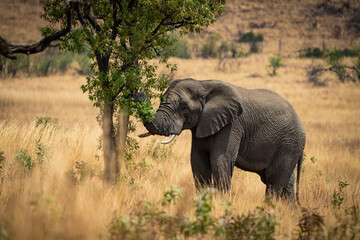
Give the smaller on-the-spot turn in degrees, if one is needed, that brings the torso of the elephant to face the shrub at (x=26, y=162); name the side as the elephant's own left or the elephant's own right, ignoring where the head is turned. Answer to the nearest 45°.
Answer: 0° — it already faces it

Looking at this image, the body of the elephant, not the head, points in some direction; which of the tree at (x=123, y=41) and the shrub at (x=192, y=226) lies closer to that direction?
the tree

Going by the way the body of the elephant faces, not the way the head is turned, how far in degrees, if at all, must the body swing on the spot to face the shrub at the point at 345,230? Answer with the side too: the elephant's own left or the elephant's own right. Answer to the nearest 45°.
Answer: approximately 135° to the elephant's own left

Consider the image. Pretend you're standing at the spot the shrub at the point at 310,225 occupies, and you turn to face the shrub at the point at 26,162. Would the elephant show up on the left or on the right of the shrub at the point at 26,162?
right

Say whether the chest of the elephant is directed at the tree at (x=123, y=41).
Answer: yes

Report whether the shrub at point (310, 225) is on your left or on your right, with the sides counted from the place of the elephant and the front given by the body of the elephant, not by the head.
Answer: on your left

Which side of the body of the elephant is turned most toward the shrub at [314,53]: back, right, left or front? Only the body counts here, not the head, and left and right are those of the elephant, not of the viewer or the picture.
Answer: right

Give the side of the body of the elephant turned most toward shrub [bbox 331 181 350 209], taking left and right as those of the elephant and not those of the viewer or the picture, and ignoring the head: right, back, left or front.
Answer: back

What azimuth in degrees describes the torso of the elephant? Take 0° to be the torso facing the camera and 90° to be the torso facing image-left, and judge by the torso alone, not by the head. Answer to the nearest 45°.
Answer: approximately 90°

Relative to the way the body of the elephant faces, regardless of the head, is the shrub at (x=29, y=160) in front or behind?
in front

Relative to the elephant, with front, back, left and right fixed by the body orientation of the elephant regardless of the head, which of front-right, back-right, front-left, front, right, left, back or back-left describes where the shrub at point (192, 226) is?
left

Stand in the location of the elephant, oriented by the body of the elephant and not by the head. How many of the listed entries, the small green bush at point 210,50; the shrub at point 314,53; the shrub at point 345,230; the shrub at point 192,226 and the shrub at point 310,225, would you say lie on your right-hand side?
2
